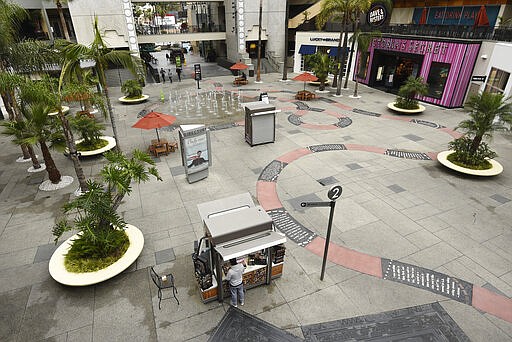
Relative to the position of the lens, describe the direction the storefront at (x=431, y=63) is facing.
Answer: facing the viewer and to the left of the viewer

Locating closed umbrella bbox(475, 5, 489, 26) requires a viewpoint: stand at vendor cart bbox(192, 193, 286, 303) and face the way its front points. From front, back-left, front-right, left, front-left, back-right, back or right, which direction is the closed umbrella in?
left

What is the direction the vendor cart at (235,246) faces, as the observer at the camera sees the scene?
facing the viewer and to the right of the viewer

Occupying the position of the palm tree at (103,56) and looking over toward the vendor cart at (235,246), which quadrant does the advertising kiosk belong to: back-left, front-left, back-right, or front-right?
front-left

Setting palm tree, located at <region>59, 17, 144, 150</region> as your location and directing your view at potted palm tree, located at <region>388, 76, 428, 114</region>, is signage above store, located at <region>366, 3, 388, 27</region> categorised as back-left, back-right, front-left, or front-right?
front-left

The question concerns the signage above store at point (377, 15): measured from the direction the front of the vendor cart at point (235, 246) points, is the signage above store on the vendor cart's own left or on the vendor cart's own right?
on the vendor cart's own left
